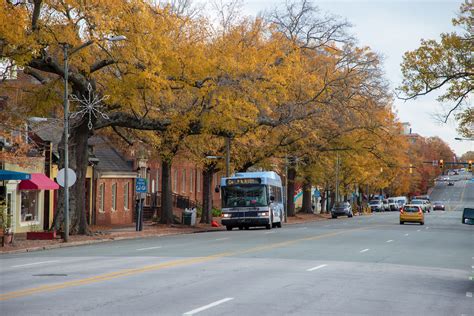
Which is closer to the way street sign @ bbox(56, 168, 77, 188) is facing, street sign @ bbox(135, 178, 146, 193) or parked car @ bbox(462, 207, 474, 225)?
the street sign

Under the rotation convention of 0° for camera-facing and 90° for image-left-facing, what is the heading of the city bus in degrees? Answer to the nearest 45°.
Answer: approximately 0°

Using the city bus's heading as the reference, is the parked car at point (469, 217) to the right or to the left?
on its left

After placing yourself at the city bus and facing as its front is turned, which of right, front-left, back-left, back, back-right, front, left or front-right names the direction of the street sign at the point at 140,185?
front-right

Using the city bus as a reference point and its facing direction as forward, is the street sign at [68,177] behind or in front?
in front
